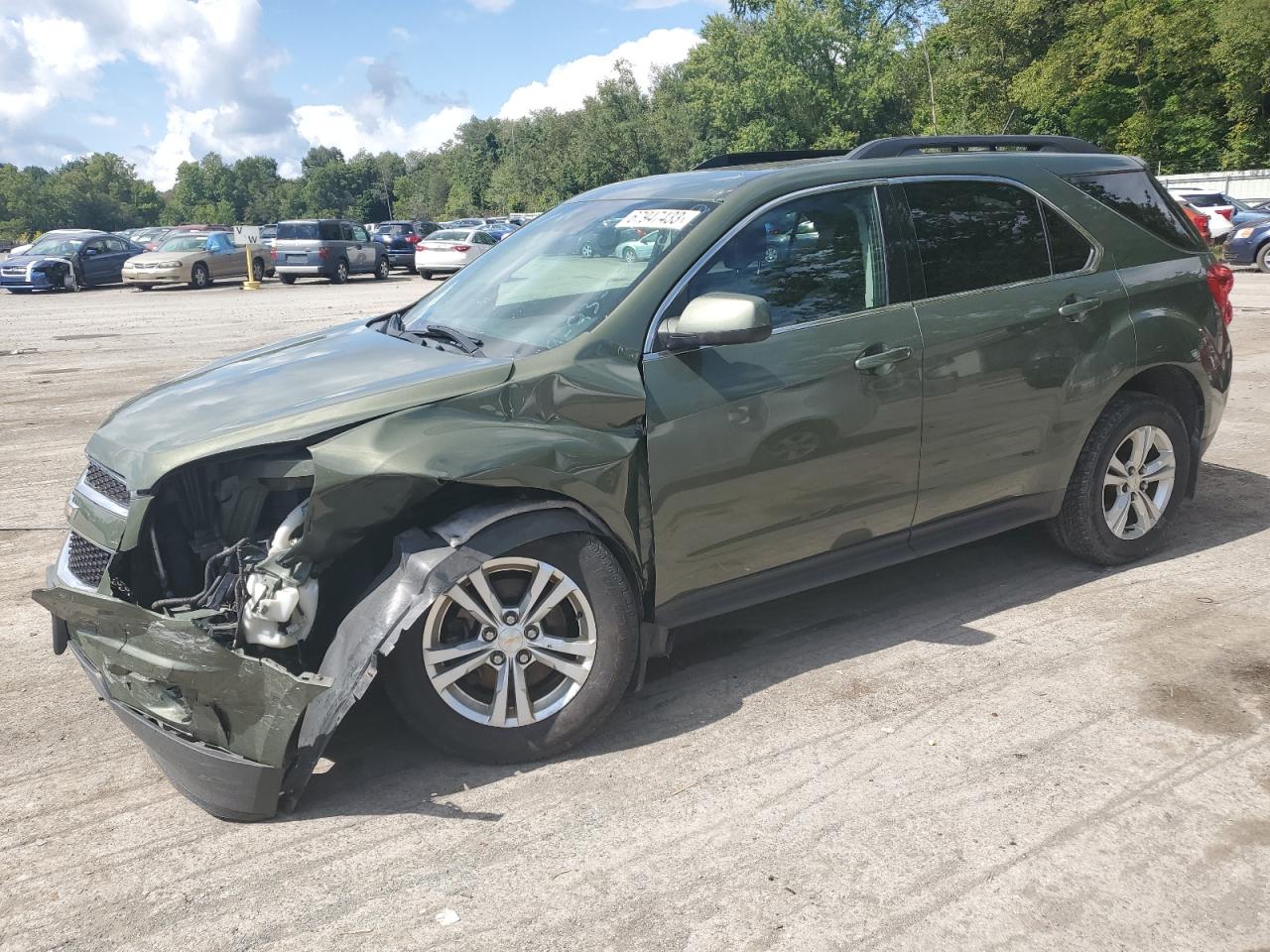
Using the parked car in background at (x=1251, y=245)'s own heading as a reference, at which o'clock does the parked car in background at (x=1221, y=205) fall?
the parked car in background at (x=1221, y=205) is roughly at 4 o'clock from the parked car in background at (x=1251, y=245).

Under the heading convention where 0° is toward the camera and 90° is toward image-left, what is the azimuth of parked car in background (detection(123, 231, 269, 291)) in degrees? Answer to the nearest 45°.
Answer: approximately 45°

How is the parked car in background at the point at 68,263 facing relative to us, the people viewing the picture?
facing the viewer and to the left of the viewer

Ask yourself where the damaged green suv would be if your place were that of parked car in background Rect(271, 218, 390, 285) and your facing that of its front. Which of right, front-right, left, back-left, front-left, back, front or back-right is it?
back-right

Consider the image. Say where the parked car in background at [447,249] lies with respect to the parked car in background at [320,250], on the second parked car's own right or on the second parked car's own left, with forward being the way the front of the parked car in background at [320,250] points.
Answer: on the second parked car's own right

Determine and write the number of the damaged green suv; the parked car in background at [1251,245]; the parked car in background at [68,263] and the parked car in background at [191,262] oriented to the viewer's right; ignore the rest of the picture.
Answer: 0

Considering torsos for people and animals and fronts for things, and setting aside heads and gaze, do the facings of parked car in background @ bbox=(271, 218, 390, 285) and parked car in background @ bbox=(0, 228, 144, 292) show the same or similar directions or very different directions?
very different directions

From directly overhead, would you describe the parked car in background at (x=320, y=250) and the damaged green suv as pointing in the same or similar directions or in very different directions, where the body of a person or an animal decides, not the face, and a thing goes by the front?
very different directions

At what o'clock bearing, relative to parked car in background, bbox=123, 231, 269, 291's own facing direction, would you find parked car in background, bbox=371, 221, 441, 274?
parked car in background, bbox=371, 221, 441, 274 is roughly at 6 o'clock from parked car in background, bbox=123, 231, 269, 291.

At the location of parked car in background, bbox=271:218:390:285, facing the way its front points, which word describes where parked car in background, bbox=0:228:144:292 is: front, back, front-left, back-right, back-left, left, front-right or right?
back-left

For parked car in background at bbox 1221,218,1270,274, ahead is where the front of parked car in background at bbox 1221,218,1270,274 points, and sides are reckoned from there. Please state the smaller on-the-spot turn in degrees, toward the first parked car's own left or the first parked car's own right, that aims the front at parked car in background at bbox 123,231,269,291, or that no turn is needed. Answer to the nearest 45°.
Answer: approximately 45° to the first parked car's own right

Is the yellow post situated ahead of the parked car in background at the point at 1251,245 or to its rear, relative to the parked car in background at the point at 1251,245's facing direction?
ahead

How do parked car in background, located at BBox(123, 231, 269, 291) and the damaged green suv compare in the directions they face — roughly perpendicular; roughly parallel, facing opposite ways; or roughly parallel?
roughly parallel

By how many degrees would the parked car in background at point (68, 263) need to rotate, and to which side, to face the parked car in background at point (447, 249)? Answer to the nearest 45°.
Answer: approximately 135° to its left
